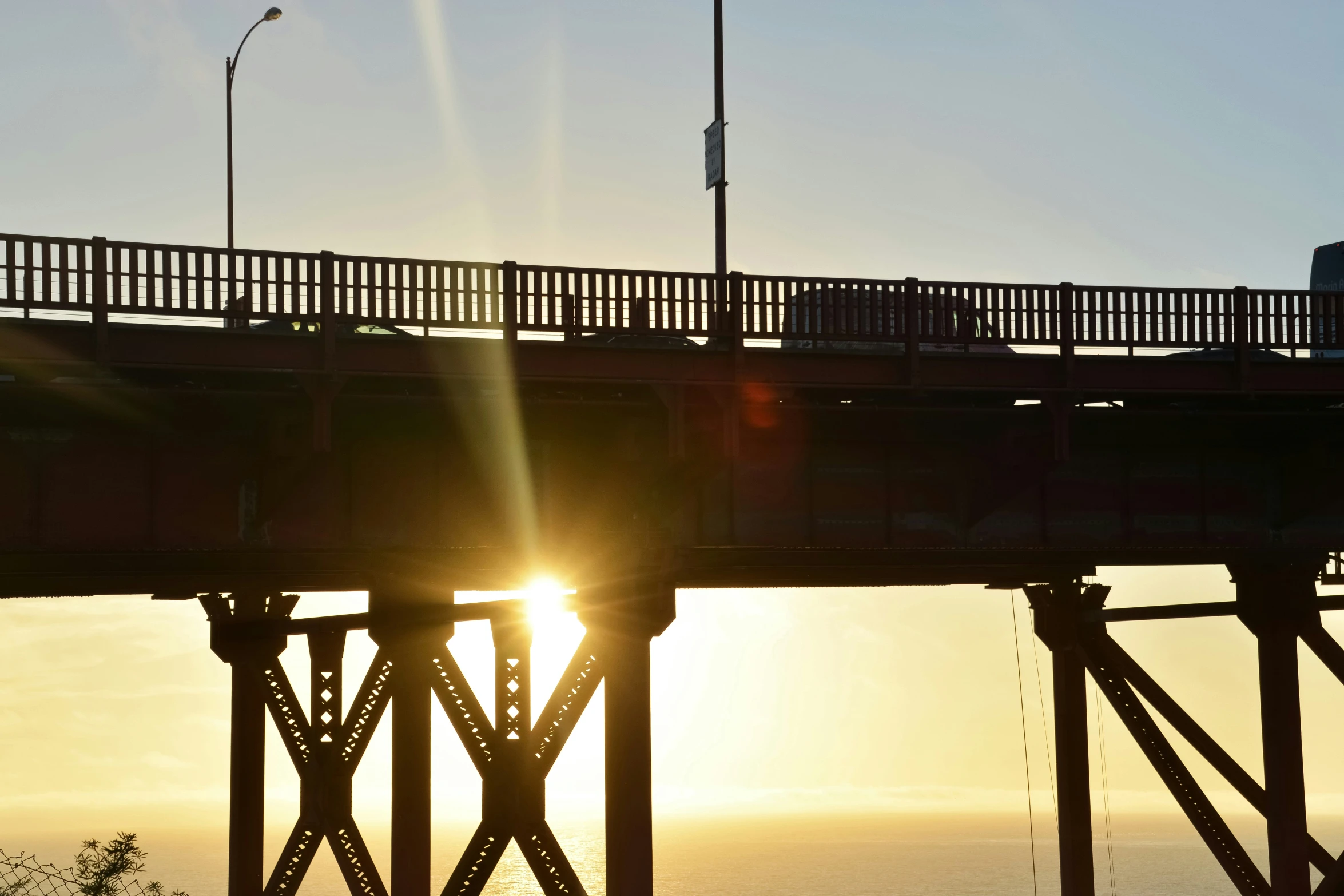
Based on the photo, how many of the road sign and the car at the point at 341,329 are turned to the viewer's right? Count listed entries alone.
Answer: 1

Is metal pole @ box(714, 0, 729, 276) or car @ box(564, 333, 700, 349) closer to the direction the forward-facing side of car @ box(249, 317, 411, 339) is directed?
the car

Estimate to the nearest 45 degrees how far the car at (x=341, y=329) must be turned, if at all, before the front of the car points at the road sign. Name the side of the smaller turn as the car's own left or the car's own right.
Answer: approximately 45° to the car's own left

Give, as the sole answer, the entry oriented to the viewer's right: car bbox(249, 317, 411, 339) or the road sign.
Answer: the car

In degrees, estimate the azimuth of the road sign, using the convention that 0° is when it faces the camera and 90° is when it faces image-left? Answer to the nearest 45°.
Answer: approximately 45°

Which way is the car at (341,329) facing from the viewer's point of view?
to the viewer's right

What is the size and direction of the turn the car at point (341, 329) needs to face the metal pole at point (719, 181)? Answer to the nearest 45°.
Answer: approximately 45° to its left
